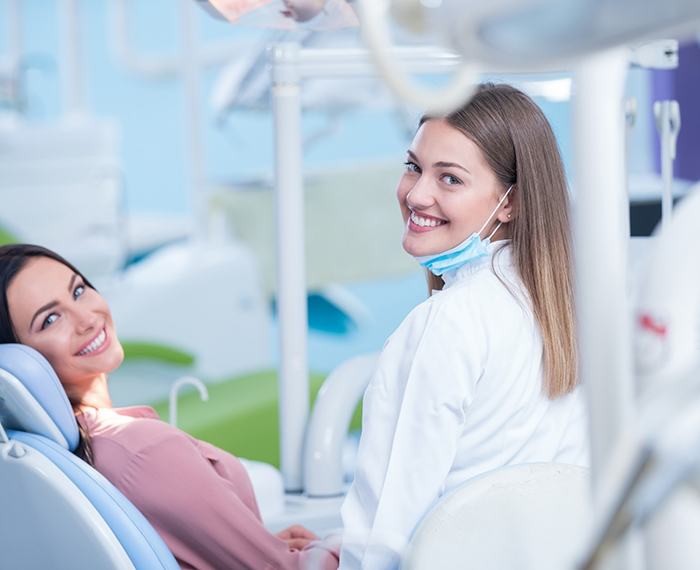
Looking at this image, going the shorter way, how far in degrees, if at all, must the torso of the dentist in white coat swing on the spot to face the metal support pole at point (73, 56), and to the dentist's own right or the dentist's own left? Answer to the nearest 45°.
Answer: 0° — they already face it

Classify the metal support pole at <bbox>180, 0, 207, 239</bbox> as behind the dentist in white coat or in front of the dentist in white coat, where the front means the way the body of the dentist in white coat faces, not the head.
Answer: in front

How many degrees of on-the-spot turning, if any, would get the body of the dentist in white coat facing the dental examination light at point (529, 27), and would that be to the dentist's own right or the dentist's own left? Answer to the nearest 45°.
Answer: approximately 135° to the dentist's own left

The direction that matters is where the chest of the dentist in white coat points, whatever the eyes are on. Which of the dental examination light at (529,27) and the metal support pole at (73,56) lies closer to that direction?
the metal support pole

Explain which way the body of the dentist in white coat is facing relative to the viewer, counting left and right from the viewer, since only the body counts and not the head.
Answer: facing away from the viewer and to the left of the viewer

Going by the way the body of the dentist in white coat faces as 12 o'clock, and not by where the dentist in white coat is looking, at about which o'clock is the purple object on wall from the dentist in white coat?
The purple object on wall is roughly at 2 o'clock from the dentist in white coat.

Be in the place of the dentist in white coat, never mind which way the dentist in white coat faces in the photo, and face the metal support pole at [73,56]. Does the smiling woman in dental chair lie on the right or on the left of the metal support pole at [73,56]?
left

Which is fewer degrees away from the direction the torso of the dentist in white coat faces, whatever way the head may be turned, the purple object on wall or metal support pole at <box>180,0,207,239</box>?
the metal support pole

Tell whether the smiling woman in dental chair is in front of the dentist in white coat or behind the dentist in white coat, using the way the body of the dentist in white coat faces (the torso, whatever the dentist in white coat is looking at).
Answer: in front
